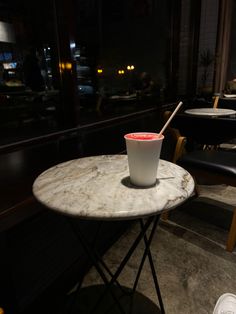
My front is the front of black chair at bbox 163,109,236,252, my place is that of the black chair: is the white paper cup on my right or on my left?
on my right
